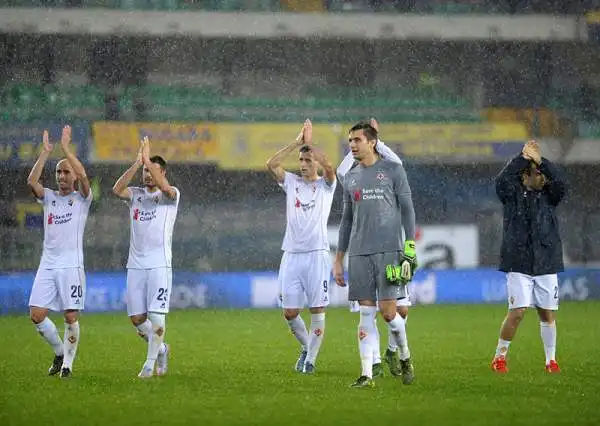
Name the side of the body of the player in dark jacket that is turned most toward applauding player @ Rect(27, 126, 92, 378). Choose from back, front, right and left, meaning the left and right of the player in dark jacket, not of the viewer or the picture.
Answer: right

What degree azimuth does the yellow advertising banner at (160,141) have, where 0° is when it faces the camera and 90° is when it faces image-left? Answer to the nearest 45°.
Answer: approximately 0°

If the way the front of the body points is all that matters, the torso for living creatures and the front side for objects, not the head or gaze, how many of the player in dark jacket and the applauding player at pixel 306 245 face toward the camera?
2

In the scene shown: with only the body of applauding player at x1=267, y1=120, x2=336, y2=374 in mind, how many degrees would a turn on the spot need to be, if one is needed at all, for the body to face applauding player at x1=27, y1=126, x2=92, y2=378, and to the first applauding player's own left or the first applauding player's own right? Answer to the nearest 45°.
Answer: approximately 90° to the first applauding player's own right

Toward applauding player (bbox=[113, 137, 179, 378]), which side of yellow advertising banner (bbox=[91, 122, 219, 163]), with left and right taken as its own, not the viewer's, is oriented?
front

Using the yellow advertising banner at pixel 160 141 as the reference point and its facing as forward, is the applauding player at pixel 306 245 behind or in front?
in front

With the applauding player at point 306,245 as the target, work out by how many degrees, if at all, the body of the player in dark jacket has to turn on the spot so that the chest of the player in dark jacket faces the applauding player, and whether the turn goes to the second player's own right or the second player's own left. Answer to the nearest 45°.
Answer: approximately 90° to the second player's own right

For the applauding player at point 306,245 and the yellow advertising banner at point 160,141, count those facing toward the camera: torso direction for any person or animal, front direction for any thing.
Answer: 2

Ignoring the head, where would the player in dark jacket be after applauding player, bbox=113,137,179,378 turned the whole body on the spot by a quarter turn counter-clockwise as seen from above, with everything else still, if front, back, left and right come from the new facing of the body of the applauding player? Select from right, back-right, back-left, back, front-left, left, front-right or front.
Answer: front-left

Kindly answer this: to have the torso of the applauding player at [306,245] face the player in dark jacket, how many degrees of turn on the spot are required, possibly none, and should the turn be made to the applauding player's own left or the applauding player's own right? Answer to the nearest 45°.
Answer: approximately 90° to the applauding player's own left

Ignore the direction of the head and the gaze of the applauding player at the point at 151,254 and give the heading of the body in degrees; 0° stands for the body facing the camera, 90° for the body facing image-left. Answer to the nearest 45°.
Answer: approximately 45°
